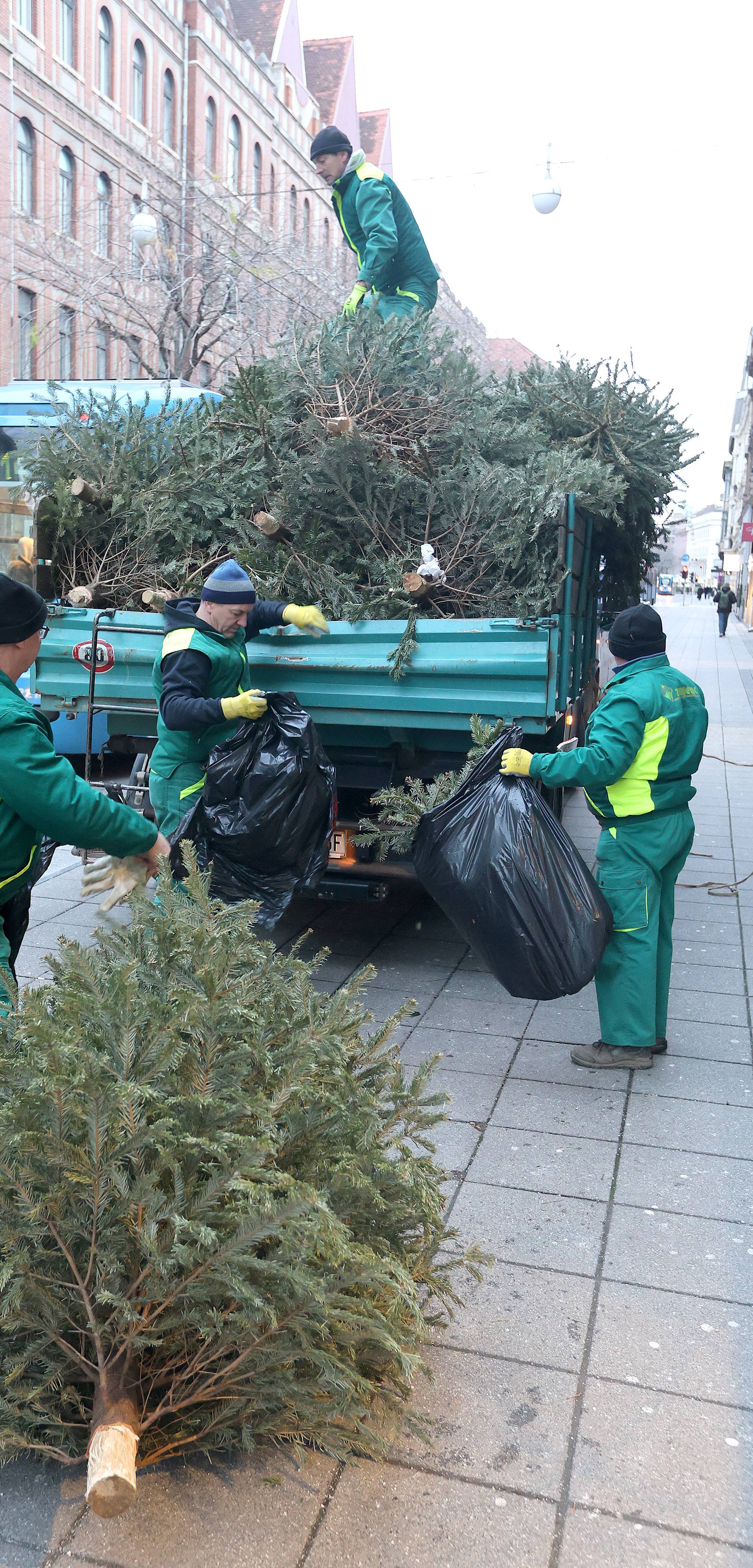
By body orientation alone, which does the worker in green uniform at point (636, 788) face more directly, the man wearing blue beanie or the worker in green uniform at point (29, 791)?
the man wearing blue beanie

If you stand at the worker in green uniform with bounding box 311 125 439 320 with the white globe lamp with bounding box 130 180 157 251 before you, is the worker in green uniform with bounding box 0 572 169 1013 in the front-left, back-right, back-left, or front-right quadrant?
back-left

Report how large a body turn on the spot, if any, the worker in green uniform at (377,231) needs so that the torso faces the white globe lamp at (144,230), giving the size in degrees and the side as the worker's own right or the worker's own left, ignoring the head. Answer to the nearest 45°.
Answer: approximately 90° to the worker's own right

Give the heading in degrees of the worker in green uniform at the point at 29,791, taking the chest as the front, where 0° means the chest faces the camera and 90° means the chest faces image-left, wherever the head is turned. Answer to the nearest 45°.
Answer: approximately 225°

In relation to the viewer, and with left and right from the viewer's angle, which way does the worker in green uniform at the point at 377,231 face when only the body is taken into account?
facing to the left of the viewer

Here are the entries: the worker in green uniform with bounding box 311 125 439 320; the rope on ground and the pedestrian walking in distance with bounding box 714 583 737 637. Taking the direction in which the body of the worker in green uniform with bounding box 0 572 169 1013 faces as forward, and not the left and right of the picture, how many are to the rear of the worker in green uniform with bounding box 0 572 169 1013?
0

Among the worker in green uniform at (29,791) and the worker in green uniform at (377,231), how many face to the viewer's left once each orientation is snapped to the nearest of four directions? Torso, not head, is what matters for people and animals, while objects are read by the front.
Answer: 1

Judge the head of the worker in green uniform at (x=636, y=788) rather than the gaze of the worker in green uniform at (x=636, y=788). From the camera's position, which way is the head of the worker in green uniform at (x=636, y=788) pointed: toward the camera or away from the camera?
away from the camera

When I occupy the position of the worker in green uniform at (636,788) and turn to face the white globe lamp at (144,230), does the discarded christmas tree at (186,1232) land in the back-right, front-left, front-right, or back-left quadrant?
back-left

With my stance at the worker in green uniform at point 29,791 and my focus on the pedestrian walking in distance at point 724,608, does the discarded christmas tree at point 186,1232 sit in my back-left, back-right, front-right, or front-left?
back-right

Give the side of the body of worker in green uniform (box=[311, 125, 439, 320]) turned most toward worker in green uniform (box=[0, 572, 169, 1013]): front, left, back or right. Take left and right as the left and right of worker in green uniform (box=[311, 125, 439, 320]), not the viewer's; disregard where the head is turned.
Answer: left

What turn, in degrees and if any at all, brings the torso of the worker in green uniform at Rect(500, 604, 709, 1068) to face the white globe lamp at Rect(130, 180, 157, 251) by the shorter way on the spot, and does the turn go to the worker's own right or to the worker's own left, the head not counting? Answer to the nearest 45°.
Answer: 0° — they already face it

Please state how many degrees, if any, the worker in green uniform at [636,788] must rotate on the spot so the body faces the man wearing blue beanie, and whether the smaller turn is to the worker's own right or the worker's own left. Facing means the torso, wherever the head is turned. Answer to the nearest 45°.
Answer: approximately 45° to the worker's own left
